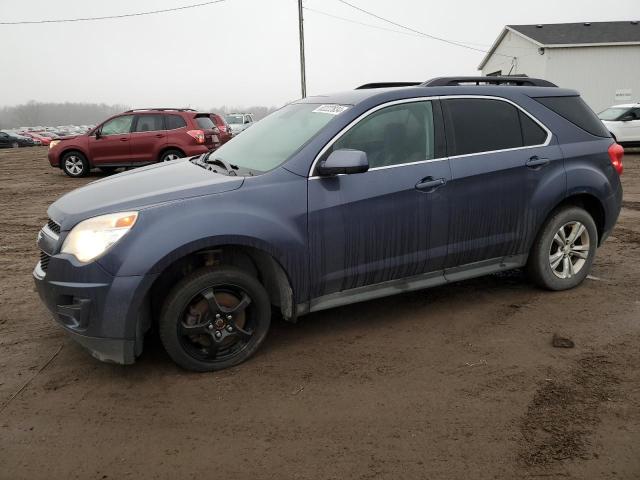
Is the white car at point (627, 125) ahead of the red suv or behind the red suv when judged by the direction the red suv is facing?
behind

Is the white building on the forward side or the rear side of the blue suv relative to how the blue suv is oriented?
on the rear side

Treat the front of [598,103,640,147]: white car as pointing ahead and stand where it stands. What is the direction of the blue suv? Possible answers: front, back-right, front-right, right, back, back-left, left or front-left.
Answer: front-left

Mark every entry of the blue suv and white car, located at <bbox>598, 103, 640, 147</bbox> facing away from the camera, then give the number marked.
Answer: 0

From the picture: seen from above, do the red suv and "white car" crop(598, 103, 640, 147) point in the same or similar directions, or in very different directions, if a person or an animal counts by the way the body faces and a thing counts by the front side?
same or similar directions

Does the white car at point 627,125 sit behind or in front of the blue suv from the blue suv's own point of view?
behind

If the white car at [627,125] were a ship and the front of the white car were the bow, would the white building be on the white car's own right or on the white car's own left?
on the white car's own right

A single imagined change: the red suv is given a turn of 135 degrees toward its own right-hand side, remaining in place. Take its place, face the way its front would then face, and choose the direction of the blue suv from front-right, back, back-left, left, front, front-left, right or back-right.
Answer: back-right

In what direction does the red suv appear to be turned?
to the viewer's left

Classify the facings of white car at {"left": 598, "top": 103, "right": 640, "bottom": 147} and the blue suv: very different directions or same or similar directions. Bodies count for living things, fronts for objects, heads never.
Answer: same or similar directions

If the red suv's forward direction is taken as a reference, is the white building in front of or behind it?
behind

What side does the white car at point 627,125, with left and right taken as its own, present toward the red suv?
front
